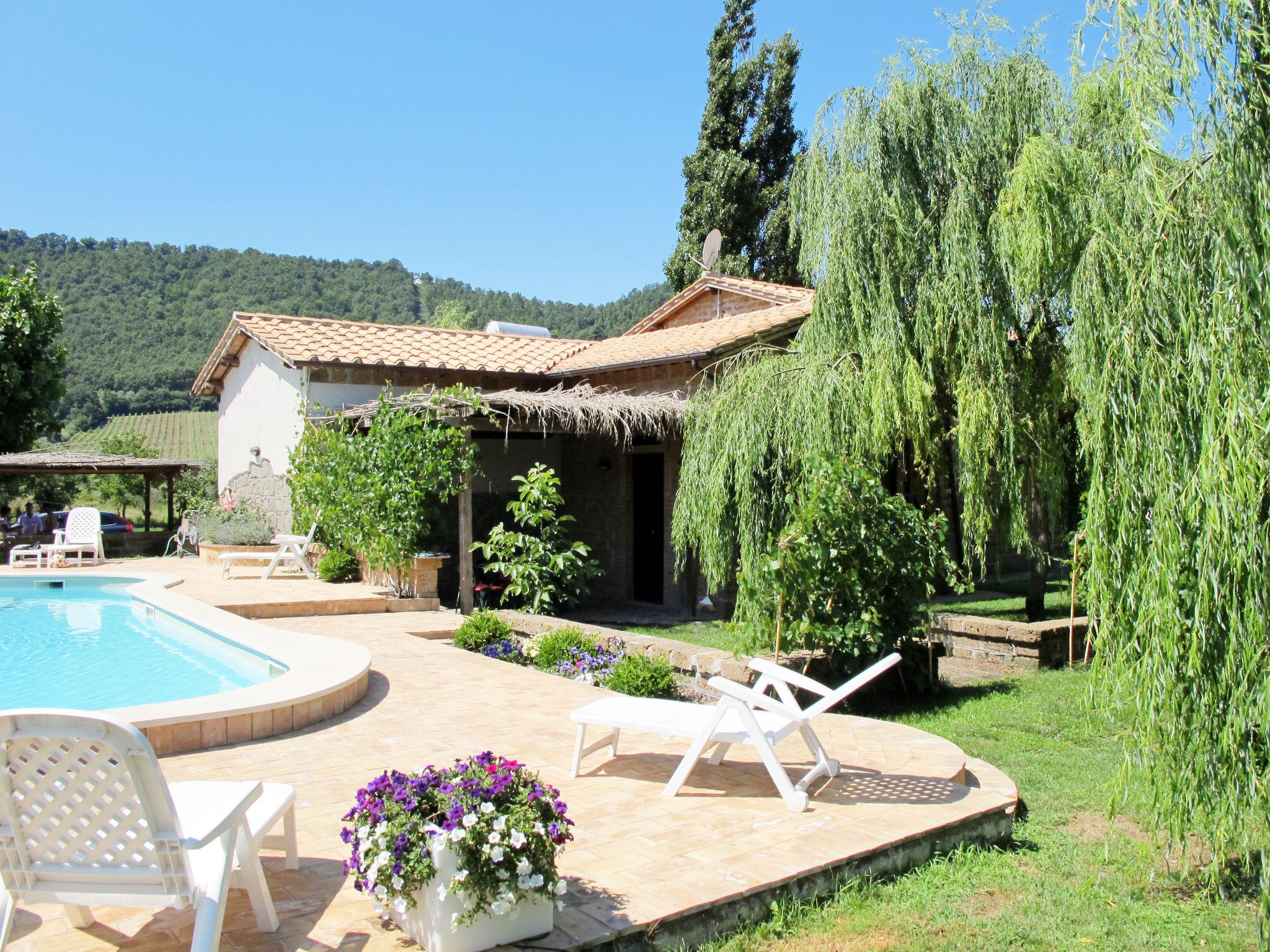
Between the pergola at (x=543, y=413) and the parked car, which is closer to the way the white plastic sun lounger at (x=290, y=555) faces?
the parked car

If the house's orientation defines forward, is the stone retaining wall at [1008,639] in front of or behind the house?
in front

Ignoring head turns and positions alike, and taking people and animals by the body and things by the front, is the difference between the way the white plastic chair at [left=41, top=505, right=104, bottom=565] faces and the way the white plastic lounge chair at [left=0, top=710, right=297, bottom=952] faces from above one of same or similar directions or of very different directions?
very different directions

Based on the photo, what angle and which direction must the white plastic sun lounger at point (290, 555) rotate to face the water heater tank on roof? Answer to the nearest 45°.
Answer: approximately 135° to its right

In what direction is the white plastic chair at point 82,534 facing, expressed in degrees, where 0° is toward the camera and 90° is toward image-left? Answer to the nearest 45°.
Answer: approximately 45°

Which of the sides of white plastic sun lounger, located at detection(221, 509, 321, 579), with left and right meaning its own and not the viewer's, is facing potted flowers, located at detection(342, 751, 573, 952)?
left

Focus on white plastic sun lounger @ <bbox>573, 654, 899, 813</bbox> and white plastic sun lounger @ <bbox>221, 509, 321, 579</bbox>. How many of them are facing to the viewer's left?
2

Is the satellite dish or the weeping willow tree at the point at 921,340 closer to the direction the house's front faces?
the weeping willow tree

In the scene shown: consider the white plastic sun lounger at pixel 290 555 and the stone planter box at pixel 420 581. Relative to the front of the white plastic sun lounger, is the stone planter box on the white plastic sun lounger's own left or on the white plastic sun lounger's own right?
on the white plastic sun lounger's own left

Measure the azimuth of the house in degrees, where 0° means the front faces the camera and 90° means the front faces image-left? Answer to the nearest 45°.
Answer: approximately 0°

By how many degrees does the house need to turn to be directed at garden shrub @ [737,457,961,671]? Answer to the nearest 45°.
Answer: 0° — it already faces it

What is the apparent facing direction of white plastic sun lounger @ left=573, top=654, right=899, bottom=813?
to the viewer's left
